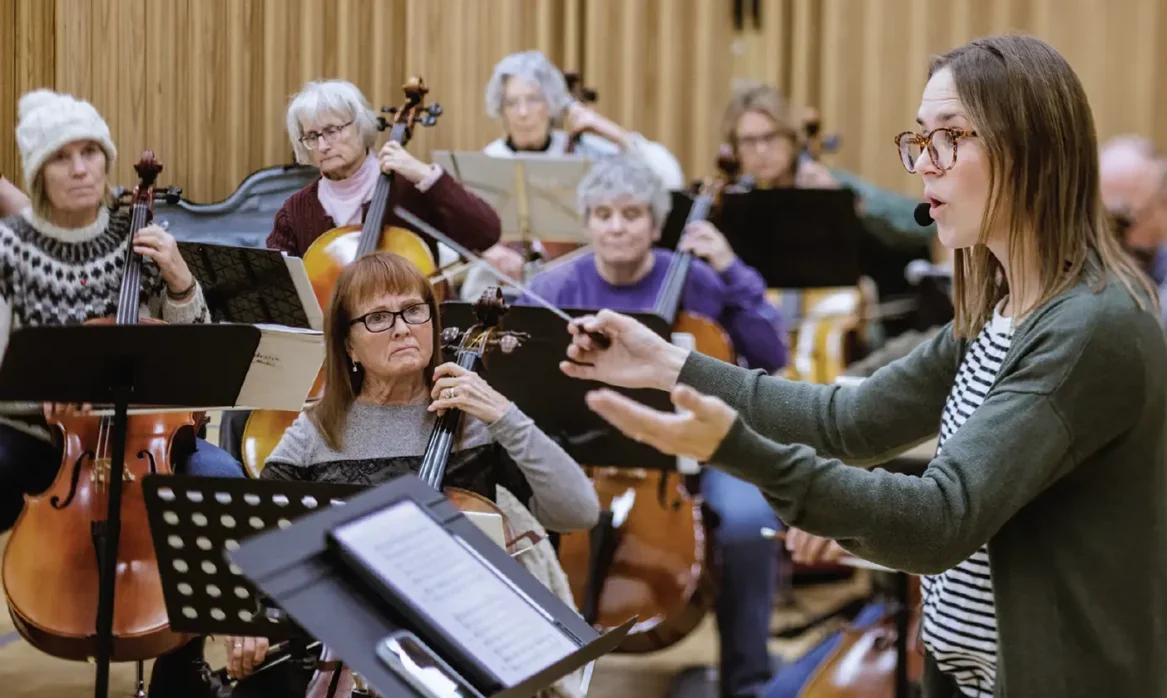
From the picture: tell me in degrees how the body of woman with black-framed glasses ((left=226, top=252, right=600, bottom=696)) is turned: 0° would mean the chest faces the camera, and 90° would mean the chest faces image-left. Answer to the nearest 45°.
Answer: approximately 0°

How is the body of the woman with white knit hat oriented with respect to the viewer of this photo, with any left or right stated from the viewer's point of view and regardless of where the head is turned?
facing the viewer and to the right of the viewer

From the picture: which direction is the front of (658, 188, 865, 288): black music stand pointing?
away from the camera

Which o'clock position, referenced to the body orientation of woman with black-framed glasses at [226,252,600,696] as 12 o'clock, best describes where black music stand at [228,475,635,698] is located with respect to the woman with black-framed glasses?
The black music stand is roughly at 12 o'clock from the woman with black-framed glasses.

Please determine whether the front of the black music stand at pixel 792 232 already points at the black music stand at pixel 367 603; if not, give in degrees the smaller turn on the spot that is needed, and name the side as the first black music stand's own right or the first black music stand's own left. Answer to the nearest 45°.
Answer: approximately 180°

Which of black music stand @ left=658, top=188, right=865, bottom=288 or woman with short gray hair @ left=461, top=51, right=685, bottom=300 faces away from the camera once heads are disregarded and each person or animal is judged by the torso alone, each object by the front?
the black music stand

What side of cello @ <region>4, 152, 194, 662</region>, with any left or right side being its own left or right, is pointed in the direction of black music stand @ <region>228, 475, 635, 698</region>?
front

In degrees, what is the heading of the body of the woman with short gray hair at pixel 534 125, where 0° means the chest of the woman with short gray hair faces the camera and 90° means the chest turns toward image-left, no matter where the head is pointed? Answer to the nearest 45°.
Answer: approximately 0°
